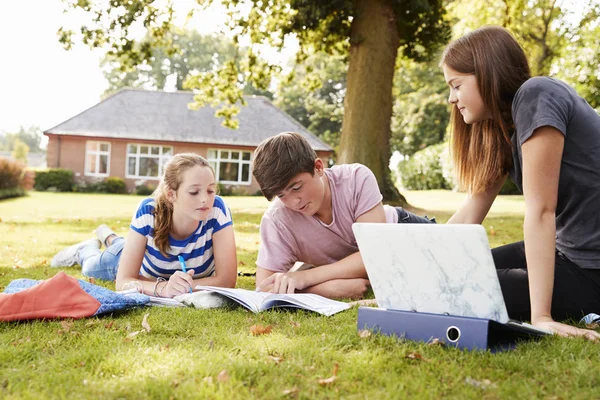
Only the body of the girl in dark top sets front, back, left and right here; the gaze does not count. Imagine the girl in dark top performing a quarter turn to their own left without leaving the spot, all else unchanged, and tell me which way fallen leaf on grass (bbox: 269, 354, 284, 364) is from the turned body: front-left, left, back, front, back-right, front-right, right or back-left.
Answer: front-right

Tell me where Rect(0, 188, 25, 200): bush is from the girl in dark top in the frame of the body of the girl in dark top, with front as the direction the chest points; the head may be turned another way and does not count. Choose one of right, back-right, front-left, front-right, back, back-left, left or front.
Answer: front-right

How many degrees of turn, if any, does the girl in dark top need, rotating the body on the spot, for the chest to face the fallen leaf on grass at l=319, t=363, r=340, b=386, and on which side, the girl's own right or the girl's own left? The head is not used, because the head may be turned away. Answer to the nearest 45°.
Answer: approximately 45° to the girl's own left

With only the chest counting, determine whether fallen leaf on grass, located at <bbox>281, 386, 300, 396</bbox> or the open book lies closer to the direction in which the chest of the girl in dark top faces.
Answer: the open book

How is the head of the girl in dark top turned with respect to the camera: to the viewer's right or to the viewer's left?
to the viewer's left

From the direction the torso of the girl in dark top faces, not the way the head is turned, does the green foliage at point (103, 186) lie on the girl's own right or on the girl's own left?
on the girl's own right

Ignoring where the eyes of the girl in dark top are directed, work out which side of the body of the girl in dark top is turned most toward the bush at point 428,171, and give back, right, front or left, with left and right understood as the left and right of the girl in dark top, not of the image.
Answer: right

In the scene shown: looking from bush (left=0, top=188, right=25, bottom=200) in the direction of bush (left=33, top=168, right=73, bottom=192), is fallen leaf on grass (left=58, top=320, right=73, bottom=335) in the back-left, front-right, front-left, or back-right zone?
back-right

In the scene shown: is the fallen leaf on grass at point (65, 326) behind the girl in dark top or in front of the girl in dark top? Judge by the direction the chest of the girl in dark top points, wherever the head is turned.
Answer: in front

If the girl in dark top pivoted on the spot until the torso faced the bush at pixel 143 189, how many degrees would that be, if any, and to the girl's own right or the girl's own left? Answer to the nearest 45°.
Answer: approximately 45° to the girl's own right

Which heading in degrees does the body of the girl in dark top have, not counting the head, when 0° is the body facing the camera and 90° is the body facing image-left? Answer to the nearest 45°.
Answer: approximately 90°

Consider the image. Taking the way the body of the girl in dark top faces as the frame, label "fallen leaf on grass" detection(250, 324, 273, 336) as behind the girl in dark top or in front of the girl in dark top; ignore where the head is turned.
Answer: in front

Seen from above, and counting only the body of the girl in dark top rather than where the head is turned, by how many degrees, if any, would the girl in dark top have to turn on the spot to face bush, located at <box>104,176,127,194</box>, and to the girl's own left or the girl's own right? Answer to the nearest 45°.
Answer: approximately 45° to the girl's own right
